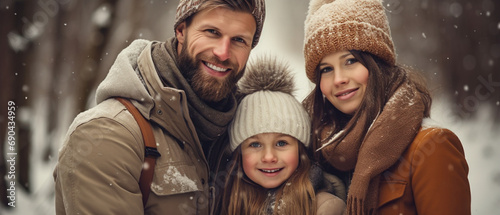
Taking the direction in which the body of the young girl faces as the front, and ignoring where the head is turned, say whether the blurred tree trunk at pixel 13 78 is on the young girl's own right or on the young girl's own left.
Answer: on the young girl's own right

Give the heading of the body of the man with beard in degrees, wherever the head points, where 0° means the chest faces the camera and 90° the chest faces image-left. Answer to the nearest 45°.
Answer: approximately 315°

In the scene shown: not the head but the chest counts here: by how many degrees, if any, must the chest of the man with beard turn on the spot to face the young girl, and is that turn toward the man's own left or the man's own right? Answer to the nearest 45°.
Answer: approximately 45° to the man's own left

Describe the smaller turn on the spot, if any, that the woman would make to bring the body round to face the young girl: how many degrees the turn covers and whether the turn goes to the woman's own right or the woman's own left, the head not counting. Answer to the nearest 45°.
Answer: approximately 45° to the woman's own right

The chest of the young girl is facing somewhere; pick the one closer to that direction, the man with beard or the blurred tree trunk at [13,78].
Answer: the man with beard

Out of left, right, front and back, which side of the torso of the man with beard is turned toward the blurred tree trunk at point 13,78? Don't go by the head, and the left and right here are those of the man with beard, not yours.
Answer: back

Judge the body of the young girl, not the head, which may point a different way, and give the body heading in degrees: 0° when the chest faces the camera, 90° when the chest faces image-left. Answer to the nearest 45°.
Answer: approximately 0°

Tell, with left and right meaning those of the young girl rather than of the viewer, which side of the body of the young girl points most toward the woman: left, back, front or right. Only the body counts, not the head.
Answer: left

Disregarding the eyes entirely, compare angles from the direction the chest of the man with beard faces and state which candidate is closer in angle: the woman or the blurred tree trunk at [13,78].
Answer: the woman
